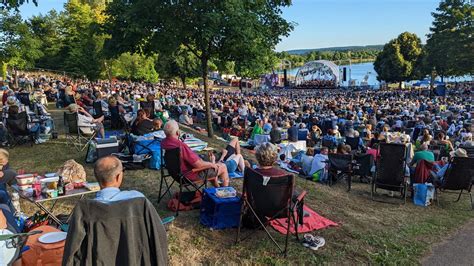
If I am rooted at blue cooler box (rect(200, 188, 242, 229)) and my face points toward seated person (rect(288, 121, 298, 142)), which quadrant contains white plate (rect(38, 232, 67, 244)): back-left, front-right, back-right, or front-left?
back-left

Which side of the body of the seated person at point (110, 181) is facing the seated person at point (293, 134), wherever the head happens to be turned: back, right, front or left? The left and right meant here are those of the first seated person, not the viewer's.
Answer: front

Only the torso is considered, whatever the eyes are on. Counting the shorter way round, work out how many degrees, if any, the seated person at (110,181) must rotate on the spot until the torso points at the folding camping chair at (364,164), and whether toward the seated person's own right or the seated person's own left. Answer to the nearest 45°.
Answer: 0° — they already face it

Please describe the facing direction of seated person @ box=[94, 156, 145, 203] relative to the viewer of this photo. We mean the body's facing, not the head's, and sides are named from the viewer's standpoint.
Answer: facing away from the viewer and to the right of the viewer

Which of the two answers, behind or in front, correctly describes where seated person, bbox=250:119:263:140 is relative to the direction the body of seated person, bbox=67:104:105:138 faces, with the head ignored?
in front

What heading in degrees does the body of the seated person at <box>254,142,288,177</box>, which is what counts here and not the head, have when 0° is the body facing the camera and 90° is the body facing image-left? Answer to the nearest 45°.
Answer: approximately 180°

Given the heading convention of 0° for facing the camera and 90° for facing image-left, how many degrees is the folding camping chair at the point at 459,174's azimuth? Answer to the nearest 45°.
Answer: approximately 135°

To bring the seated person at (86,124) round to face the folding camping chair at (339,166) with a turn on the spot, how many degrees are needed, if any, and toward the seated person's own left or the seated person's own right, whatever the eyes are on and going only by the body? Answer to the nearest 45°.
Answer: approximately 45° to the seated person's own right

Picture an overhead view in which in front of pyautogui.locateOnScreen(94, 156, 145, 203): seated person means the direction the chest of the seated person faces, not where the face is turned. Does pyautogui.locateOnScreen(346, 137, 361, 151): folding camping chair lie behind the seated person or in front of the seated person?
in front

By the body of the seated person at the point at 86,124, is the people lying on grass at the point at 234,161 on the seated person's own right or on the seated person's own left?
on the seated person's own right

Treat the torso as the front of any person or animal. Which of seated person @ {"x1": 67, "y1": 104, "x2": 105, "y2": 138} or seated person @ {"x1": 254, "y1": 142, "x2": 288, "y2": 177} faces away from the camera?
seated person @ {"x1": 254, "y1": 142, "x2": 288, "y2": 177}
